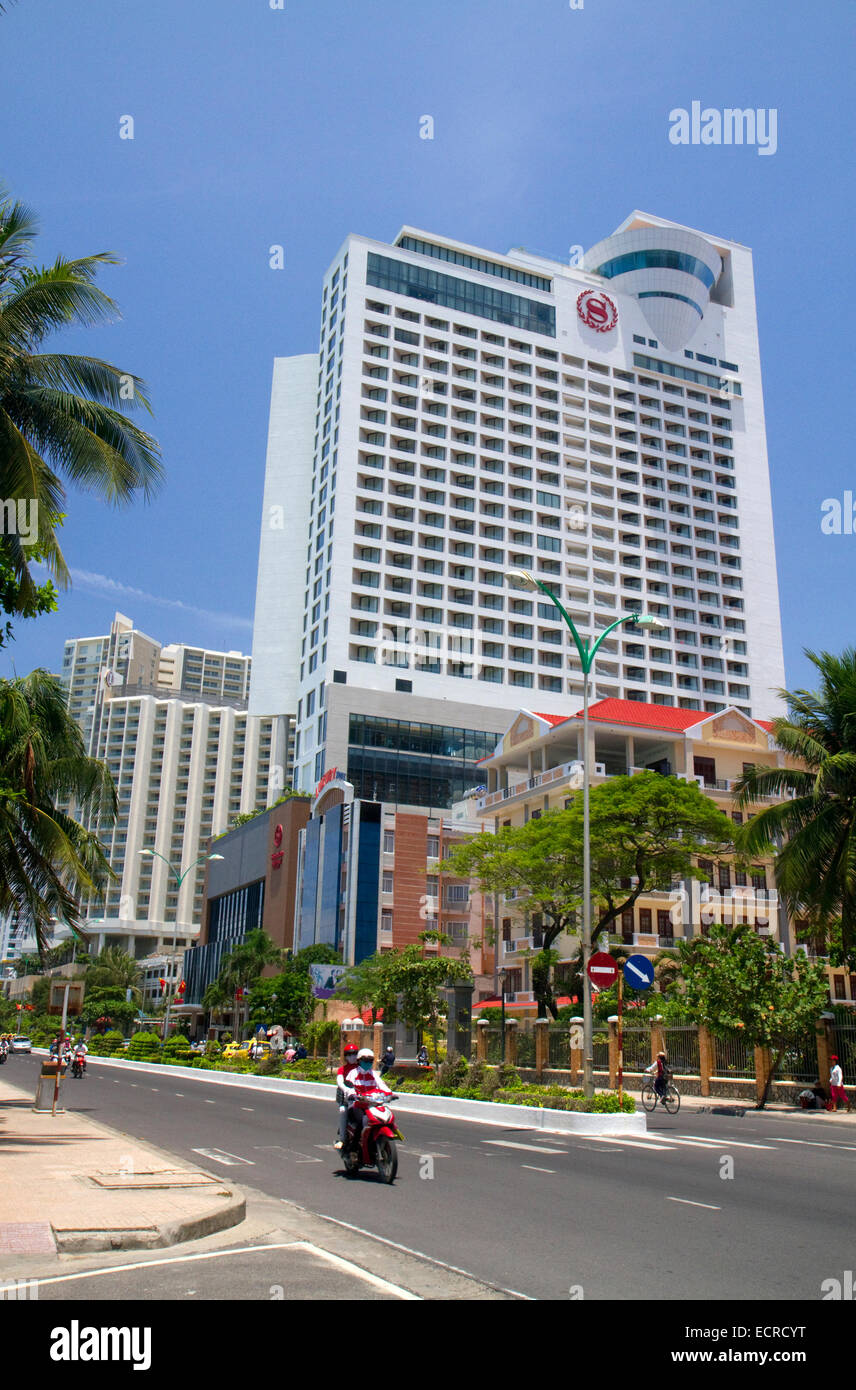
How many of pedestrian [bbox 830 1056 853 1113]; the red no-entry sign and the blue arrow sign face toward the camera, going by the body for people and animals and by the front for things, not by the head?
2

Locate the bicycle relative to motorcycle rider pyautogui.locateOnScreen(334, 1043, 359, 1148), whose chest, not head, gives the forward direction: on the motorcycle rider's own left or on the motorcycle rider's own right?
on the motorcycle rider's own left

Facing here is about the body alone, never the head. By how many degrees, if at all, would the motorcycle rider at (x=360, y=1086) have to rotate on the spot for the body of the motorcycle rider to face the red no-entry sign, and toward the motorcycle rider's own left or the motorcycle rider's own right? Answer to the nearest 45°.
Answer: approximately 90° to the motorcycle rider's own left

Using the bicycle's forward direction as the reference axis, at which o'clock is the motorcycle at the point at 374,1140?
The motorcycle is roughly at 8 o'clock from the bicycle.

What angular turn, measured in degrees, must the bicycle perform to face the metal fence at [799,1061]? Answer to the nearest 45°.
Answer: approximately 90° to its right

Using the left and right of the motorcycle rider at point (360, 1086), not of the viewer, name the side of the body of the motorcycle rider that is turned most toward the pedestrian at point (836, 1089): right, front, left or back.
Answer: left

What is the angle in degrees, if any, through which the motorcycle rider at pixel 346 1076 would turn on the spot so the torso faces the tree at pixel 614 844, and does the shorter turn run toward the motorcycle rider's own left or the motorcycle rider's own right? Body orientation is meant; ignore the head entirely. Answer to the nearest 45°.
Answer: approximately 135° to the motorcycle rider's own left

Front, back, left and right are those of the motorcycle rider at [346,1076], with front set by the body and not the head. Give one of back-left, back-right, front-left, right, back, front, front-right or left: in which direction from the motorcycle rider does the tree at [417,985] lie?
back-left

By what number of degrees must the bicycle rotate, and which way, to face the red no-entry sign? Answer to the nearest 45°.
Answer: approximately 135° to its left

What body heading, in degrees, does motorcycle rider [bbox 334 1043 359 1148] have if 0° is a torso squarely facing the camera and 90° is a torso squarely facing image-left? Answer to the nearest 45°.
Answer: approximately 315°
